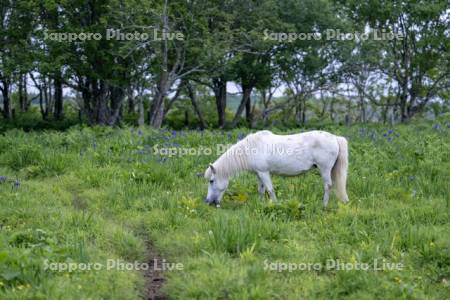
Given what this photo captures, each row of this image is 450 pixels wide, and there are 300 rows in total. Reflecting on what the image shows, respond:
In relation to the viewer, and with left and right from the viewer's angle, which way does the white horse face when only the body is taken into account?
facing to the left of the viewer
